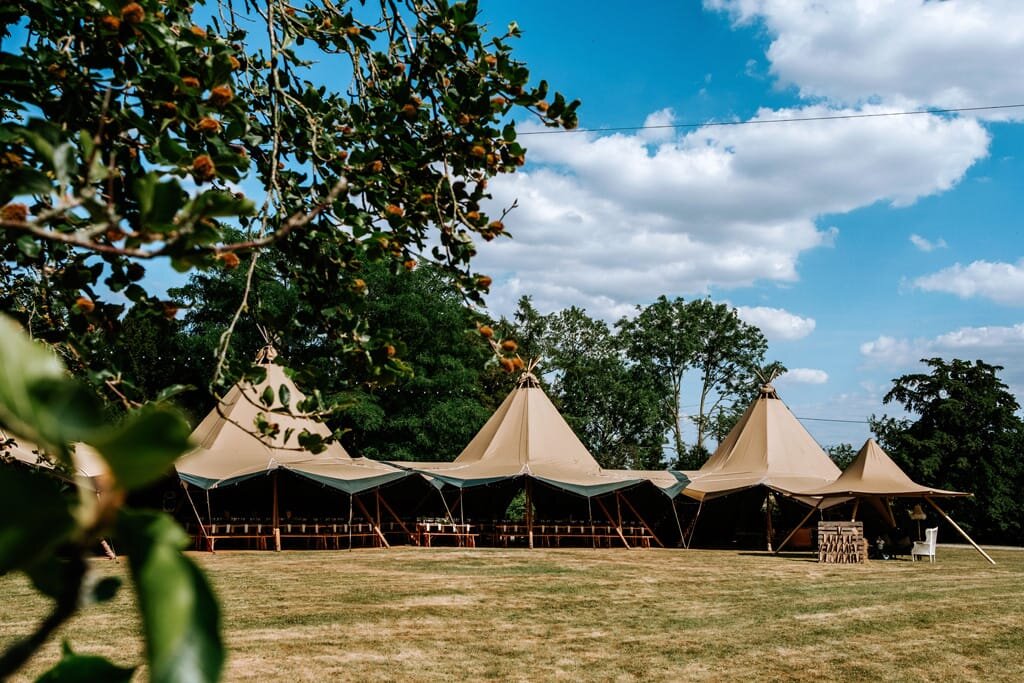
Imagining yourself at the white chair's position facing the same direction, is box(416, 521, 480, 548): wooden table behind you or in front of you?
in front

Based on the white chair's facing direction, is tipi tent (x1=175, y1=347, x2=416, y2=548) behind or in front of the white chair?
in front

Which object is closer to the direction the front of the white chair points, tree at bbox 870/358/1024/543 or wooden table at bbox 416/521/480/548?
the wooden table

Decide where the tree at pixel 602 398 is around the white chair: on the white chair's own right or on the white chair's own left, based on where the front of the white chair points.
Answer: on the white chair's own right

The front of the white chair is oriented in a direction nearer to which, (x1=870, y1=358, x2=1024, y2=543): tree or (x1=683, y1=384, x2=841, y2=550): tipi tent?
the tipi tent
